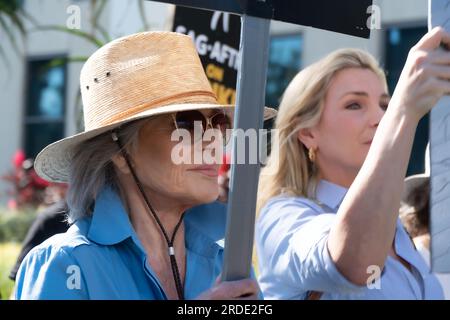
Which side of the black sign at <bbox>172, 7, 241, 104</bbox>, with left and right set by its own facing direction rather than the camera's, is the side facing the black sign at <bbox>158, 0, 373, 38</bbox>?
front

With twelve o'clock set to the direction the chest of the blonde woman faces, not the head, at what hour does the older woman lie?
The older woman is roughly at 3 o'clock from the blonde woman.

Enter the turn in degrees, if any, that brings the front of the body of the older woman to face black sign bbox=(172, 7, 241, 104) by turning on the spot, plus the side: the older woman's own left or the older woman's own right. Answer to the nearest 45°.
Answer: approximately 135° to the older woman's own left

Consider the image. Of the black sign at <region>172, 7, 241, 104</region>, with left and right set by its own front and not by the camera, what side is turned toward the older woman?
front

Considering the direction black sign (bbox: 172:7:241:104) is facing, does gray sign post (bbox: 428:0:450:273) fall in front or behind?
in front

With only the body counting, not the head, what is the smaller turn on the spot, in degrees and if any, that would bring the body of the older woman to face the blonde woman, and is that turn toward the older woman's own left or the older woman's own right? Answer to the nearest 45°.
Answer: approximately 90° to the older woman's own left

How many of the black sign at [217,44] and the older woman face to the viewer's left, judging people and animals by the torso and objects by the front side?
0

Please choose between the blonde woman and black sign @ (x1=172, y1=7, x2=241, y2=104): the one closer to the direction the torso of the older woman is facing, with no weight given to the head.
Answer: the blonde woman

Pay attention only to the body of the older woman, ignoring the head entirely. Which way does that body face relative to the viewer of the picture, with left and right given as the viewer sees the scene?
facing the viewer and to the right of the viewer
